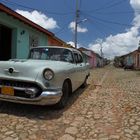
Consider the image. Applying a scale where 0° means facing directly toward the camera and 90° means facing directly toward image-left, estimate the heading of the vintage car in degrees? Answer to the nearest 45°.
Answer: approximately 45°
